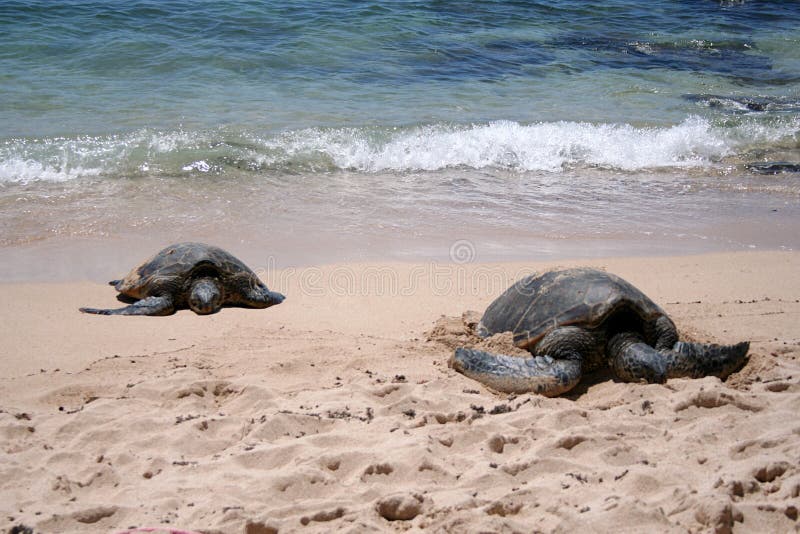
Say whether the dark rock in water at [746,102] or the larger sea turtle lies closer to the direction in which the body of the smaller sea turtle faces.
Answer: the larger sea turtle

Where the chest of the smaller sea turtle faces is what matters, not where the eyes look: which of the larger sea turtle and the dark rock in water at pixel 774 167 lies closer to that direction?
the larger sea turtle

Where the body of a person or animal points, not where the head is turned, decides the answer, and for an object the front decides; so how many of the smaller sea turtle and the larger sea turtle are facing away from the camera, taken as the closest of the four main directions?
0

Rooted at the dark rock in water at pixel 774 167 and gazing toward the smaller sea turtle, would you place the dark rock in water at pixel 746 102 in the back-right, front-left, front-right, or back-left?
back-right

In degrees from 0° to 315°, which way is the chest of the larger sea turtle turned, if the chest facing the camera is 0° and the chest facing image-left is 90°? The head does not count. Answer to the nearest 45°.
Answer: approximately 315°

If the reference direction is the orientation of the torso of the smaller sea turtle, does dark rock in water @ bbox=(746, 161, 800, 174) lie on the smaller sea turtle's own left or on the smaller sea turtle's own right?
on the smaller sea turtle's own left

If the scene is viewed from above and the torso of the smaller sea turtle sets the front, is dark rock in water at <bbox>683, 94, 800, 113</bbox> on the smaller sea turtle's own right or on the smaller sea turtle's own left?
on the smaller sea turtle's own left

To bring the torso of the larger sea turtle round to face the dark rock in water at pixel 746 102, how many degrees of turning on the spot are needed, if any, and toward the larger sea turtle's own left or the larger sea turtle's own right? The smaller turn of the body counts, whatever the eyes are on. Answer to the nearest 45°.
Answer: approximately 135° to the larger sea turtle's own left

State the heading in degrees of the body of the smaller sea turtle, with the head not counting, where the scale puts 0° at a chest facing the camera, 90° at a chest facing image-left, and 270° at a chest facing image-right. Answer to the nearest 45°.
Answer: approximately 315°
